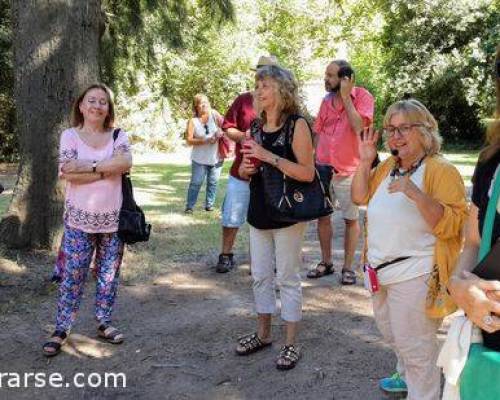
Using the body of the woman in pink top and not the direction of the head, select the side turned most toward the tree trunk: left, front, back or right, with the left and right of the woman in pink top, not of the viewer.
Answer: back

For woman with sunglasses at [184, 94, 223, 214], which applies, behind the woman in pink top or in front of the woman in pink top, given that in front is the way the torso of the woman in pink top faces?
behind

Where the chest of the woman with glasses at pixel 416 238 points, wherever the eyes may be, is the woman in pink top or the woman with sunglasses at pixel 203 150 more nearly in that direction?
the woman in pink top

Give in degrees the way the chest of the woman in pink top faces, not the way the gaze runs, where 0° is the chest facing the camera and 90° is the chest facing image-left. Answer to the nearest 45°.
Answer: approximately 0°

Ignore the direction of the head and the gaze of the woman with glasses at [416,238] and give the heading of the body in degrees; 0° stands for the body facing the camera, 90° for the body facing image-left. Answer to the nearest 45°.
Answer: approximately 45°

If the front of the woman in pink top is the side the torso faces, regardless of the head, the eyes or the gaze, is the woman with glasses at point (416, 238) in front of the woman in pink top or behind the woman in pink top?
in front

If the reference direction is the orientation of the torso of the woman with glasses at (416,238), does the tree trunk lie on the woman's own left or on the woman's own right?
on the woman's own right

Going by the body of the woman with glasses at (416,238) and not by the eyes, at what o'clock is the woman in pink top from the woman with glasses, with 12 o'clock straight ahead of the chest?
The woman in pink top is roughly at 2 o'clock from the woman with glasses.

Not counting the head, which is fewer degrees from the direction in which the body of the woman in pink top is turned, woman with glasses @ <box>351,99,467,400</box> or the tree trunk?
the woman with glasses
